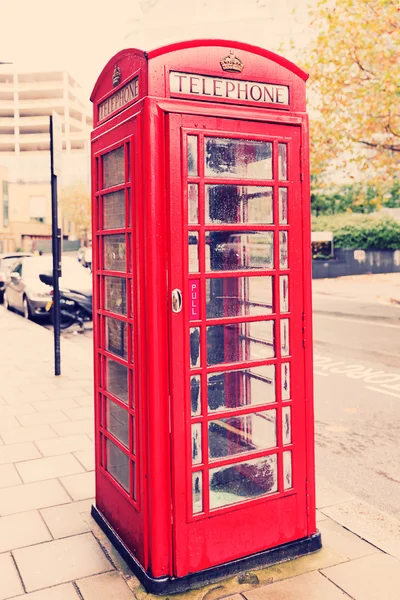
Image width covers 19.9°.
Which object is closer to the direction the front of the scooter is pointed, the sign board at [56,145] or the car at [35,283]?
the sign board

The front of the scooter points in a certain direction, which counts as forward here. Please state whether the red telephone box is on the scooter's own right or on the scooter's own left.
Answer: on the scooter's own right

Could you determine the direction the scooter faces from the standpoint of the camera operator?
facing away from the viewer and to the right of the viewer

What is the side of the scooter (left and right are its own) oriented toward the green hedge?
front

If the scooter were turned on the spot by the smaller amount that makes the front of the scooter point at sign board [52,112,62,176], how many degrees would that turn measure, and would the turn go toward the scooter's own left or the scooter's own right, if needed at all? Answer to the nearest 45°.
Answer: approximately 135° to the scooter's own right
